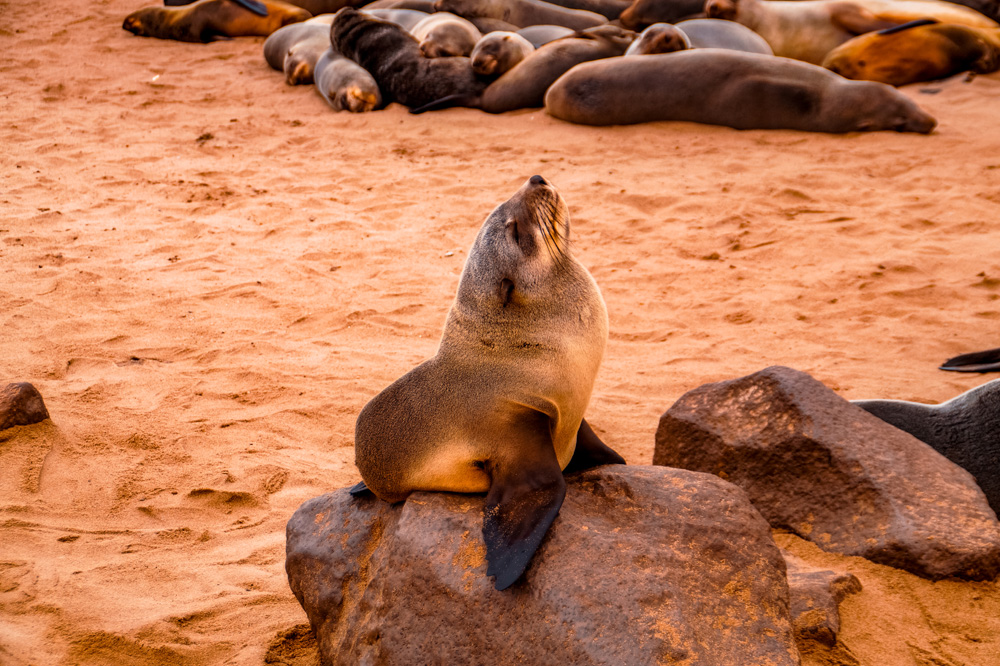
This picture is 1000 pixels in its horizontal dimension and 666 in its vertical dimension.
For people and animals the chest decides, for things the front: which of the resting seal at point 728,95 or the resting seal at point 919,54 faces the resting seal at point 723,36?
the resting seal at point 919,54

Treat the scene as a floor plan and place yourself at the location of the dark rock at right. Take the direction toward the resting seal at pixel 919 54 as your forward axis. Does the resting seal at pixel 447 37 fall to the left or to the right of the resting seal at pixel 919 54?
left

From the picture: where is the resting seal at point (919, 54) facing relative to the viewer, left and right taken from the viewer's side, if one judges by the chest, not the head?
facing to the left of the viewer

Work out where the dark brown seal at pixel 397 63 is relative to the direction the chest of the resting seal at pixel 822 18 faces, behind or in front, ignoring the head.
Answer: in front

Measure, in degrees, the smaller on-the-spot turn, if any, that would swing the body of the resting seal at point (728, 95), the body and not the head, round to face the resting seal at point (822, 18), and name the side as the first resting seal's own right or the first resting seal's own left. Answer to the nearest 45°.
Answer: approximately 90° to the first resting seal's own left

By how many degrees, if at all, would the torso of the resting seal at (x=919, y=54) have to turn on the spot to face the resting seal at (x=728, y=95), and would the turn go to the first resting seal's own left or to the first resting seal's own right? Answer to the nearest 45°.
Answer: approximately 45° to the first resting seal's own left

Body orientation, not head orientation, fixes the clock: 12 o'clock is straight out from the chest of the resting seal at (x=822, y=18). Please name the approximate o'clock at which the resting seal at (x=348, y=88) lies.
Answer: the resting seal at (x=348, y=88) is roughly at 11 o'clock from the resting seal at (x=822, y=18).

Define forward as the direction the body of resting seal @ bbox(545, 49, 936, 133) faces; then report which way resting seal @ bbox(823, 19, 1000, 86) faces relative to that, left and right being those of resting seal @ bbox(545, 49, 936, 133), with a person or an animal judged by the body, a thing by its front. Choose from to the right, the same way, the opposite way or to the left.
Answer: the opposite way

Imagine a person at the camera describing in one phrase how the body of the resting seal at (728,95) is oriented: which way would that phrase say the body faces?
to the viewer's right

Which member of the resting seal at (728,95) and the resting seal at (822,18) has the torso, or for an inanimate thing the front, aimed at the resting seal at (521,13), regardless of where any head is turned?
the resting seal at (822,18)

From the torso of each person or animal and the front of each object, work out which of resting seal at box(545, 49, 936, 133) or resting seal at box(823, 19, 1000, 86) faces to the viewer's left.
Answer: resting seal at box(823, 19, 1000, 86)

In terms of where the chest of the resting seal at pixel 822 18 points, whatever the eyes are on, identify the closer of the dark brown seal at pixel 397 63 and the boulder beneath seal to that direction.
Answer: the dark brown seal
